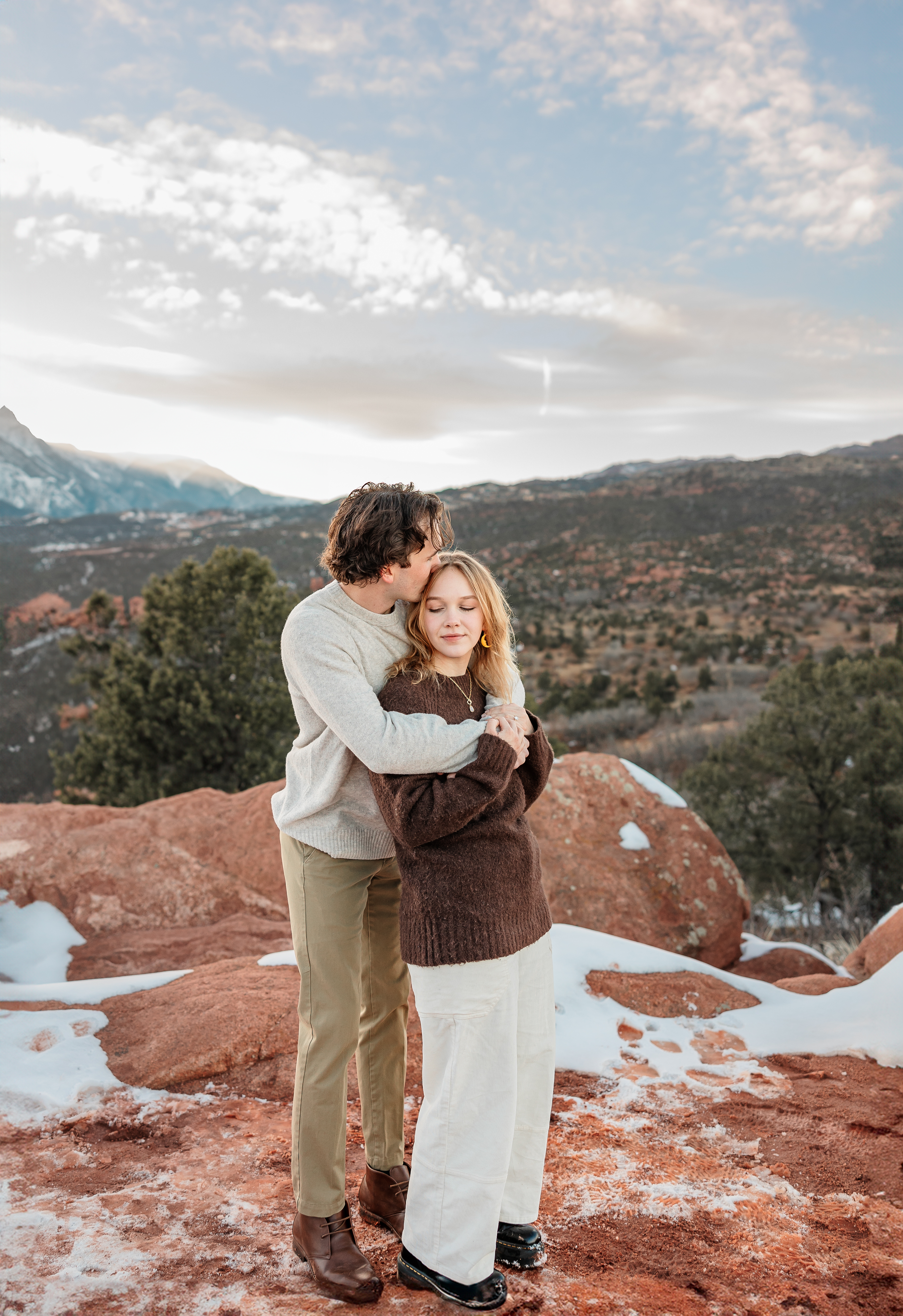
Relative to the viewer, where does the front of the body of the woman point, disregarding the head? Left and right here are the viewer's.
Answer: facing the viewer and to the right of the viewer

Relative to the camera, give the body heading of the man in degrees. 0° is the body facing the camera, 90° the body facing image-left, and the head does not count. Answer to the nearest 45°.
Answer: approximately 315°

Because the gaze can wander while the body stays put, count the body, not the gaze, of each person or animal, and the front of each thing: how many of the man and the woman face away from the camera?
0

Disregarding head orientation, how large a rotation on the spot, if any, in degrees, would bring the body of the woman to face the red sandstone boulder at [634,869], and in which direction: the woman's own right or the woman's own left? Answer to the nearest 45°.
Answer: approximately 135° to the woman's own left

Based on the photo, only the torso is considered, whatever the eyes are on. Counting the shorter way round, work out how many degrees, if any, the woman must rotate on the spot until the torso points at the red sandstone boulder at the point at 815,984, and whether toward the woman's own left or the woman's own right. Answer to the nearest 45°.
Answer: approximately 90° to the woman's own left

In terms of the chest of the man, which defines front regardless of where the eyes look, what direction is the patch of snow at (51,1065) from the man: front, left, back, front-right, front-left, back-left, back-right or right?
back

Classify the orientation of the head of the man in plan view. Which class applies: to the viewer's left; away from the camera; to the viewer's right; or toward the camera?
to the viewer's right
